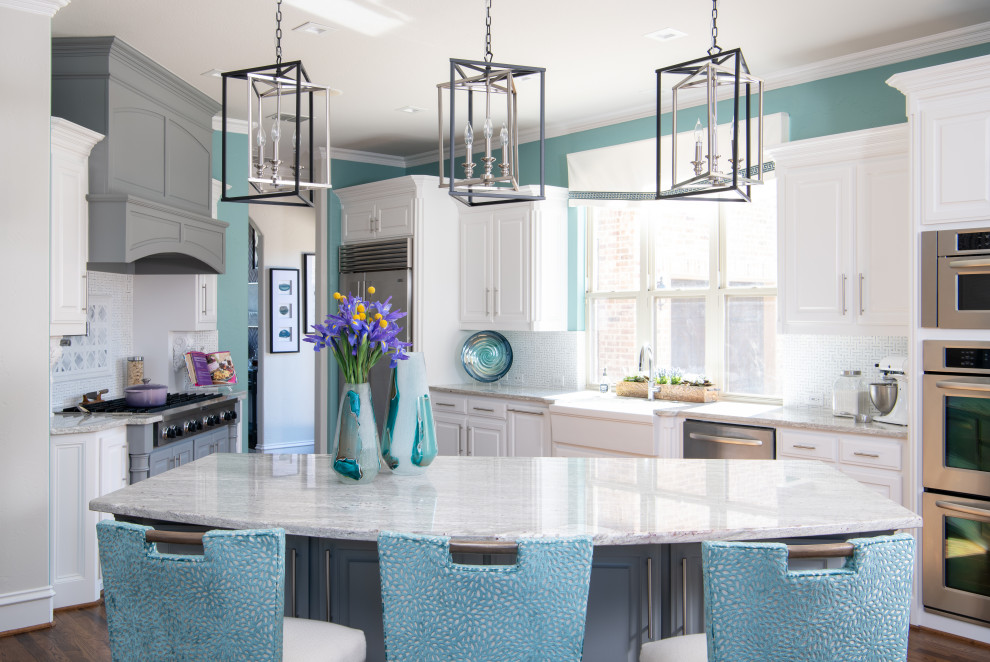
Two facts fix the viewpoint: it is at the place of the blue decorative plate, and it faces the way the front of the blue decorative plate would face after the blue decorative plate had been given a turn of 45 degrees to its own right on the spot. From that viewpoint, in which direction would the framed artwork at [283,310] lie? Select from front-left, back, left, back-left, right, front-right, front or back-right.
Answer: right

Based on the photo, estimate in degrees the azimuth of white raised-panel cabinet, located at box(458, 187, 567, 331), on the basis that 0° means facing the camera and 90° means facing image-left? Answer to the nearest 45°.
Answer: approximately 45°

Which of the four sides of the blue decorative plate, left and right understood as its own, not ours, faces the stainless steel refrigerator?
right

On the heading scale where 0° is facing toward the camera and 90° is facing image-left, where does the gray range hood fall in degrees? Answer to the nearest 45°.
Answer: approximately 315°

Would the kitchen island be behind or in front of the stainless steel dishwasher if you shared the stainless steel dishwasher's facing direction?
in front

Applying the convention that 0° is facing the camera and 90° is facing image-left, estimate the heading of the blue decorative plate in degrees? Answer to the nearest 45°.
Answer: approximately 0°

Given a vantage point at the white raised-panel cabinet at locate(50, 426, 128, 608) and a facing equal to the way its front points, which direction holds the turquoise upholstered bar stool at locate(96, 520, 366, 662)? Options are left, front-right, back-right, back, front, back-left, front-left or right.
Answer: front-right

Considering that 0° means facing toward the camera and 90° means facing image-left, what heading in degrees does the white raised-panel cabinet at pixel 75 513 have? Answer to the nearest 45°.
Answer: approximately 315°

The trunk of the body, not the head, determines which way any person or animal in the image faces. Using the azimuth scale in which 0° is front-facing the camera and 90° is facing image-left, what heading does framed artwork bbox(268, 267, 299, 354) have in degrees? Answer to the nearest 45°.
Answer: approximately 315°

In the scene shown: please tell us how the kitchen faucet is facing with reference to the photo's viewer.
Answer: facing the viewer and to the left of the viewer

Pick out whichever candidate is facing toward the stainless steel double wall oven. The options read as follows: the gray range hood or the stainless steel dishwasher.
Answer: the gray range hood

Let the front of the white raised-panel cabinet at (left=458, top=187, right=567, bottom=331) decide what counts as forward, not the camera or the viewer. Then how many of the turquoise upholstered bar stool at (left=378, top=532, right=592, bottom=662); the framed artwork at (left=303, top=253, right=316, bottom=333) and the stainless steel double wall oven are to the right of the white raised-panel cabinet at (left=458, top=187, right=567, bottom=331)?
1

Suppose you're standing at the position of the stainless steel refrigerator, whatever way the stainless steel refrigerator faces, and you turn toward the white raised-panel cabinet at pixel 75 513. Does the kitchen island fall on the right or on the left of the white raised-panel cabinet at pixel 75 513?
left

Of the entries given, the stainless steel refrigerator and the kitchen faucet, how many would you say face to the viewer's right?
0

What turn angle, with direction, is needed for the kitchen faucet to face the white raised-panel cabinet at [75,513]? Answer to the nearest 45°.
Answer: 0° — it already faces it

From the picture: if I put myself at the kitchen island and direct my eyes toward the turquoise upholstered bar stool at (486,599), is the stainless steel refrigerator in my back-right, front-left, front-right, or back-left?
back-right
